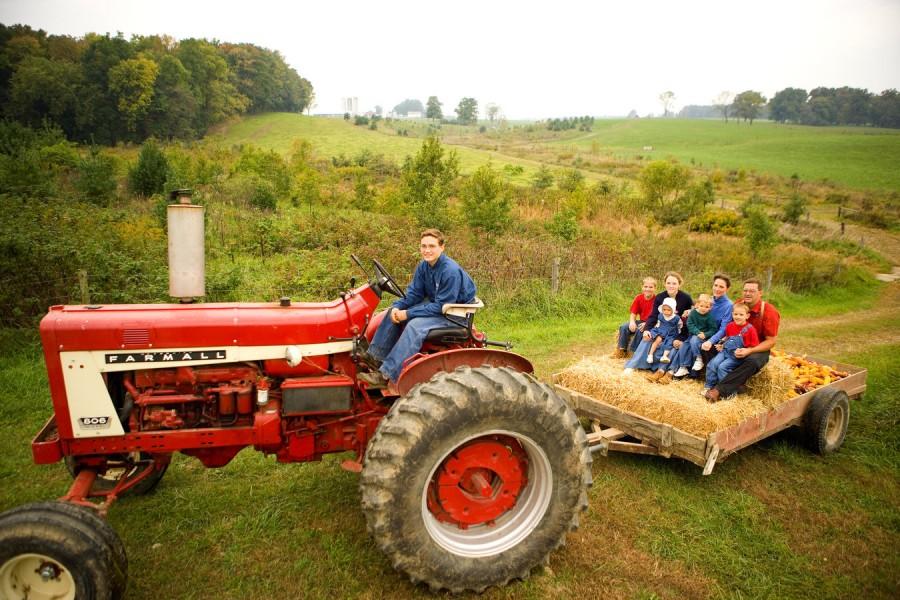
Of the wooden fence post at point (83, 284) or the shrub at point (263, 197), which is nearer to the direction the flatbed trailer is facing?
the wooden fence post

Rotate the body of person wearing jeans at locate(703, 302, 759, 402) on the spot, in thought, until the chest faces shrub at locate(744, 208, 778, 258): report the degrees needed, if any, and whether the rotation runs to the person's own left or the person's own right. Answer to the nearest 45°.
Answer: approximately 135° to the person's own right

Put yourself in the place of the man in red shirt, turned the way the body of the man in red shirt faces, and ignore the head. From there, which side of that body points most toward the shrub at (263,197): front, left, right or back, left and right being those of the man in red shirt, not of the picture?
right

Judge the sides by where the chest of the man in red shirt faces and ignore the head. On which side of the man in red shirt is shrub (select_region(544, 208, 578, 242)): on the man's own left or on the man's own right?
on the man's own right

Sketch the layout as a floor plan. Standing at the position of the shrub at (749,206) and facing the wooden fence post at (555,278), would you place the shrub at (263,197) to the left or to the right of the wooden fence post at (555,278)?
right

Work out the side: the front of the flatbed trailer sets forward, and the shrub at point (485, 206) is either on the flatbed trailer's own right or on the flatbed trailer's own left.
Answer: on the flatbed trailer's own right

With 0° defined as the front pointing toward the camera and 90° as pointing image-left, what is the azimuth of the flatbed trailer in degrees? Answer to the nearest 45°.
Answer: approximately 45°

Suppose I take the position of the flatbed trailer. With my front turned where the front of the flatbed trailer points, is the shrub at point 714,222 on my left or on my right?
on my right

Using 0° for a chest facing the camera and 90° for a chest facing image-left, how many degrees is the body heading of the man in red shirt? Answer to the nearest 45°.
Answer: approximately 45°

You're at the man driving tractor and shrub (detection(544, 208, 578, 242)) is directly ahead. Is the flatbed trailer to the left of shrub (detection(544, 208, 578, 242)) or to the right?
right

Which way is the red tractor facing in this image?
to the viewer's left

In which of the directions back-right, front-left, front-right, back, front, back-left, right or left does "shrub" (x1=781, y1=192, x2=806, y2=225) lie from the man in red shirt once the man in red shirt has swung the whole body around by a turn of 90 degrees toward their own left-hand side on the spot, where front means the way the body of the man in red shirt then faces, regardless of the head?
back-left

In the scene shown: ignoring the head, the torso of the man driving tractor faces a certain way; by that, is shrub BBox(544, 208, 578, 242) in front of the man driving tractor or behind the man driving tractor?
behind

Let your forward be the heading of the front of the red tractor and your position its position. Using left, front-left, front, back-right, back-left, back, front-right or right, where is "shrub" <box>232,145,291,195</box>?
right
